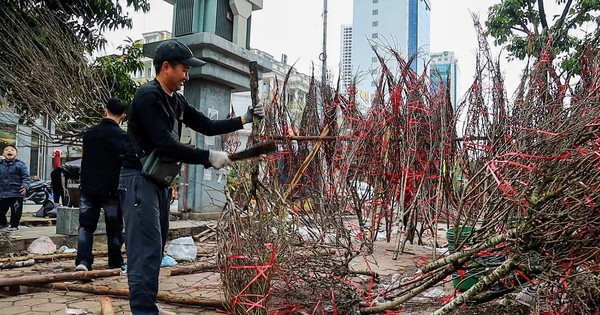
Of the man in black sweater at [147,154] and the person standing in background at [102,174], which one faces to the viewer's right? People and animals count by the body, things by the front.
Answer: the man in black sweater

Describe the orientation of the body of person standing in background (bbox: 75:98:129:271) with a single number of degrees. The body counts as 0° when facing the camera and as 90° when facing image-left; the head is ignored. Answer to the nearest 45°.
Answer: approximately 180°

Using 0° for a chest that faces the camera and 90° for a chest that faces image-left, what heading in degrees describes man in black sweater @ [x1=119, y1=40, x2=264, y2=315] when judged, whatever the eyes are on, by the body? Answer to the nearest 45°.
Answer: approximately 270°

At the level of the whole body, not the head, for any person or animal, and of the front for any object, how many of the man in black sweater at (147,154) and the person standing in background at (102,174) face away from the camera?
1

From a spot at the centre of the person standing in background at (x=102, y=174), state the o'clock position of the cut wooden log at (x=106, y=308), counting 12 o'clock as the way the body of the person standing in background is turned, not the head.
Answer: The cut wooden log is roughly at 6 o'clock from the person standing in background.

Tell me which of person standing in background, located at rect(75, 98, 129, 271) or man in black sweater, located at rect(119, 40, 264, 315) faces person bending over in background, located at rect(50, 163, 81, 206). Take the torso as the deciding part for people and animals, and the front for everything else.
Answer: person standing in background, located at rect(75, 98, 129, 271)

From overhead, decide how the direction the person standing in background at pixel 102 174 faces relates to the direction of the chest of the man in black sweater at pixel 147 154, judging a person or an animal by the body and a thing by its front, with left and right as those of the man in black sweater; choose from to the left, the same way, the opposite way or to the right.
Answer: to the left

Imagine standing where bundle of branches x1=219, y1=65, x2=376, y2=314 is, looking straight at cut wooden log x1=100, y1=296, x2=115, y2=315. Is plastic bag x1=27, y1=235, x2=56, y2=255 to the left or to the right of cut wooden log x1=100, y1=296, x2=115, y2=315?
right

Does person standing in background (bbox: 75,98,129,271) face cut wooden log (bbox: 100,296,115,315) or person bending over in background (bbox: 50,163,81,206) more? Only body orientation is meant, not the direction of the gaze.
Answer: the person bending over in background
